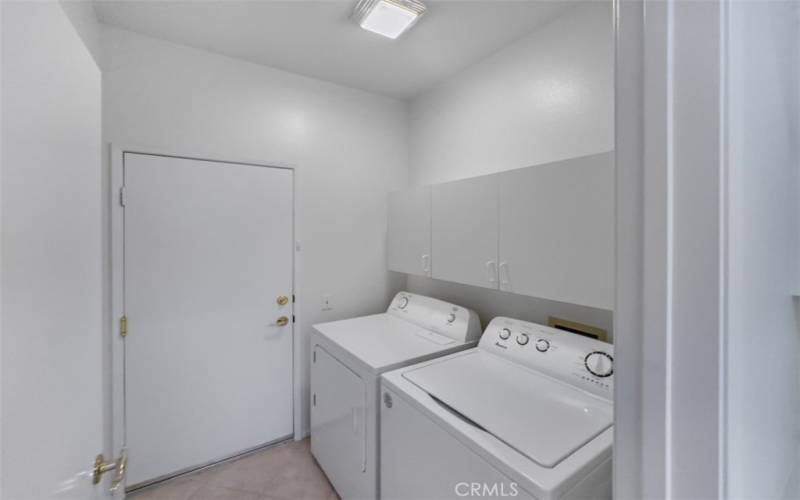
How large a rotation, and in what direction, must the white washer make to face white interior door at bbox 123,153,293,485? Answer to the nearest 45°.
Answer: approximately 45° to its right

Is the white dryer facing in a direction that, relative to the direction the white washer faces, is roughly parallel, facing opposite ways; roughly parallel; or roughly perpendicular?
roughly parallel

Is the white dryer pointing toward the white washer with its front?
no

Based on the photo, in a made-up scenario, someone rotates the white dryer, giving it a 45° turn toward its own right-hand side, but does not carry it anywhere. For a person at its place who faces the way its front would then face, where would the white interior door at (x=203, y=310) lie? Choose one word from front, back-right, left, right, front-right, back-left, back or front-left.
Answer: front

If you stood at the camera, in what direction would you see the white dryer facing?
facing the viewer and to the left of the viewer

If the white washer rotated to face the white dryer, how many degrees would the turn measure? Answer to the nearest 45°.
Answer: approximately 90° to its right

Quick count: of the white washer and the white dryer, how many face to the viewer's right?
0
